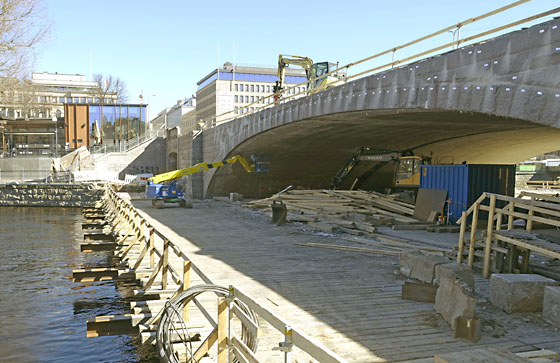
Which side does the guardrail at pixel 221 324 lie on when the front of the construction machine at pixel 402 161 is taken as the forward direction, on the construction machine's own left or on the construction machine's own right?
on the construction machine's own left

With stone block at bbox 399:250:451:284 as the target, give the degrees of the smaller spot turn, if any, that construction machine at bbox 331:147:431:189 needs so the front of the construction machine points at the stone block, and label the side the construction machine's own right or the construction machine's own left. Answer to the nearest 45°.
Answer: approximately 90° to the construction machine's own left

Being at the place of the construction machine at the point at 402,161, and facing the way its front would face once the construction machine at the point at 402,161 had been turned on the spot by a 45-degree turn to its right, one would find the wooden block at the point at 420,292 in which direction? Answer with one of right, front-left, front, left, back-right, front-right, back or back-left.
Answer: back-left

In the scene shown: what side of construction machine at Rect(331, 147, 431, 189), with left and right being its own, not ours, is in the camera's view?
left

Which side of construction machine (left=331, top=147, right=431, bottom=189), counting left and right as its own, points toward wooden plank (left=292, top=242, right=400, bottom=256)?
left

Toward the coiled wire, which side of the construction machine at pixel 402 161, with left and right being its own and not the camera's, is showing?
left

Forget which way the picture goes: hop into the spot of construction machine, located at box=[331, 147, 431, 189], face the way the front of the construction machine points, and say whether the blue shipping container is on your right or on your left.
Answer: on your left

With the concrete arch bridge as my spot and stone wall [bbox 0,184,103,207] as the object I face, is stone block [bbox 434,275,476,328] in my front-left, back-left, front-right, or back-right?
back-left

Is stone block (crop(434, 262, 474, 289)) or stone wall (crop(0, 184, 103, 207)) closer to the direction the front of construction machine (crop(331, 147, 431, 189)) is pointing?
the stone wall
